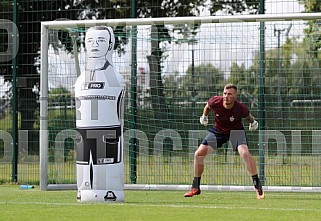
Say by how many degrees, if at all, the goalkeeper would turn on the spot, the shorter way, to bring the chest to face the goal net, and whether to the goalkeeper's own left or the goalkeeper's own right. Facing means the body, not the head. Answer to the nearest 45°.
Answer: approximately 180°

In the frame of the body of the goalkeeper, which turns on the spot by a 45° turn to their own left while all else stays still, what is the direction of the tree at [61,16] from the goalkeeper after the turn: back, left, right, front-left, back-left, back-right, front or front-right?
back

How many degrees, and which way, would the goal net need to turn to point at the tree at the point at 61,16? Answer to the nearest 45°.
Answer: approximately 135° to its right

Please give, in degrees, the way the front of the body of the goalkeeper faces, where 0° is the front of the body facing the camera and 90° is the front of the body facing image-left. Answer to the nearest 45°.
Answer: approximately 0°

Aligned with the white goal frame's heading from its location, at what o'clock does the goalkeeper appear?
The goalkeeper is roughly at 10 o'clock from the white goal frame.

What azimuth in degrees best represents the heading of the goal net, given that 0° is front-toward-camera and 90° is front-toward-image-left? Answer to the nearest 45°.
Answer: approximately 0°

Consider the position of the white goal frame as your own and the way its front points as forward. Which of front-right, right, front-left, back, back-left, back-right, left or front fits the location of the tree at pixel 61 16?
back
